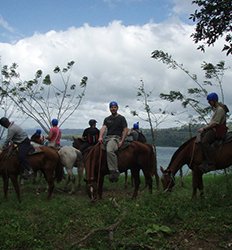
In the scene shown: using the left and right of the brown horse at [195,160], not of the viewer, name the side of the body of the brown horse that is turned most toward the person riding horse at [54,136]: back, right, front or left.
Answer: front

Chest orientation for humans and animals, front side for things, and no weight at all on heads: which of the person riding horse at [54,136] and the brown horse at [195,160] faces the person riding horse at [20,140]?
the brown horse

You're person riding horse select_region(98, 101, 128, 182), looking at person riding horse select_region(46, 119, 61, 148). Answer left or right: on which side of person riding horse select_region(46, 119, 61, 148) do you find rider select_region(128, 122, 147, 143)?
right

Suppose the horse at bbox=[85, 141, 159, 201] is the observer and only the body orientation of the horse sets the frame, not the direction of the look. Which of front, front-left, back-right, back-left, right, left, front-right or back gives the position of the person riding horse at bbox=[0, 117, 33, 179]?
front-right

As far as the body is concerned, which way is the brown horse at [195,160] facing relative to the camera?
to the viewer's left

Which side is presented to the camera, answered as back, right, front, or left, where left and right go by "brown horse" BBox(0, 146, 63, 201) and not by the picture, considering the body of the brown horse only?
left

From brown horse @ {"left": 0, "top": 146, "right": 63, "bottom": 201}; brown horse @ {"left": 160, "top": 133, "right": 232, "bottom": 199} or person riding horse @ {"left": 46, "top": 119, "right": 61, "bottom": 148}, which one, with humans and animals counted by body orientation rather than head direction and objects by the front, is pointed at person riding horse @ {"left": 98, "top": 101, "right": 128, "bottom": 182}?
brown horse @ {"left": 160, "top": 133, "right": 232, "bottom": 199}

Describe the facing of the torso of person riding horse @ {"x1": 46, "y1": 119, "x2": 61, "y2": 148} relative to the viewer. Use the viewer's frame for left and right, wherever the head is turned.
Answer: facing away from the viewer and to the left of the viewer

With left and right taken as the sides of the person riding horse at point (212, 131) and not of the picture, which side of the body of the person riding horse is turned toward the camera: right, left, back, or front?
left

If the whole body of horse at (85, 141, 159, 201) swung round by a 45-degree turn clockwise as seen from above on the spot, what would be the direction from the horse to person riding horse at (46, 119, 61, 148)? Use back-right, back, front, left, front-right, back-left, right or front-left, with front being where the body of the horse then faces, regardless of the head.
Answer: front-right

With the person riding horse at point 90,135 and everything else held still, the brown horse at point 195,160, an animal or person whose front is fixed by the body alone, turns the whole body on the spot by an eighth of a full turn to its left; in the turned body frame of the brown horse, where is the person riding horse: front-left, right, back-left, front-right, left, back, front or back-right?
right
